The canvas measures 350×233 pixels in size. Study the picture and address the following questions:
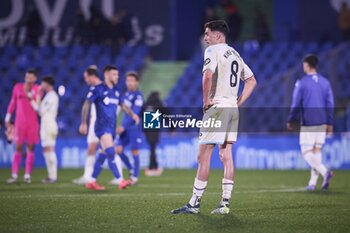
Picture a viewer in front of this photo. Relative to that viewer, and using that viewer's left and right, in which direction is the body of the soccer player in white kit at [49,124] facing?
facing to the left of the viewer

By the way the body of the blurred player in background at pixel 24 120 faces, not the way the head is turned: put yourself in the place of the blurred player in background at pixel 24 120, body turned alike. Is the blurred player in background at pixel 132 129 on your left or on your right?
on your left

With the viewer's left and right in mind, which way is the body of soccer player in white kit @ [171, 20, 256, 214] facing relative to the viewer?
facing away from the viewer and to the left of the viewer

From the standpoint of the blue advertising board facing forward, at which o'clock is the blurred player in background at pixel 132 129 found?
The blurred player in background is roughly at 1 o'clock from the blue advertising board.

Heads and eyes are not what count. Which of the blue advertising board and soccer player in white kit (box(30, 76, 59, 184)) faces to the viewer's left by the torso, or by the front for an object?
the soccer player in white kit

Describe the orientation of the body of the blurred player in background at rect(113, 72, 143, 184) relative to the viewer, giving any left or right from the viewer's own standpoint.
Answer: facing the viewer and to the left of the viewer

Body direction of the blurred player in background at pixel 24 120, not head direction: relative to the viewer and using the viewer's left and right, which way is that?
facing the viewer

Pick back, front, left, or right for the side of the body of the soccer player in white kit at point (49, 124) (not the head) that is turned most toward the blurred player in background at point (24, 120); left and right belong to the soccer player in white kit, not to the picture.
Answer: front

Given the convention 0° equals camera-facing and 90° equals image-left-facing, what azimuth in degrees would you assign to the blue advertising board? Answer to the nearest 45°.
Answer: approximately 0°

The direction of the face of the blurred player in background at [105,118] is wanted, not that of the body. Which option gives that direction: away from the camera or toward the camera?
toward the camera
